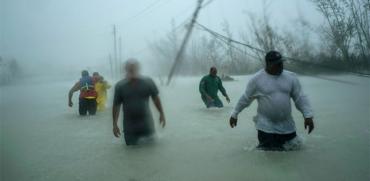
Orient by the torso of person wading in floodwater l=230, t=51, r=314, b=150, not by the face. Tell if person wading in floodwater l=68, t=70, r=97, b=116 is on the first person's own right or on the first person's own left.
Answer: on the first person's own right

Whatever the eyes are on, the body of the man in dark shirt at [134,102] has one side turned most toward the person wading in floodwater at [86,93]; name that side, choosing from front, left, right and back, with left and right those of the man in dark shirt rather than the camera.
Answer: back

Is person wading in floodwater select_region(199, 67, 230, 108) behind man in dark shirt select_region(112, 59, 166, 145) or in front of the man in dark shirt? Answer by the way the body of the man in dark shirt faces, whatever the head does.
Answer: behind

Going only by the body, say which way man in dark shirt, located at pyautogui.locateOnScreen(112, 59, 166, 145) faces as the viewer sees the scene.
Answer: toward the camera

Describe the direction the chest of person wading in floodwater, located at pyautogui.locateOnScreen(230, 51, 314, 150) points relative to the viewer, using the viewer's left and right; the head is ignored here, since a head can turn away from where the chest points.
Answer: facing the viewer

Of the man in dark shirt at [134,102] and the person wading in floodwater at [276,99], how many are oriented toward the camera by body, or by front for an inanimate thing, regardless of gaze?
2

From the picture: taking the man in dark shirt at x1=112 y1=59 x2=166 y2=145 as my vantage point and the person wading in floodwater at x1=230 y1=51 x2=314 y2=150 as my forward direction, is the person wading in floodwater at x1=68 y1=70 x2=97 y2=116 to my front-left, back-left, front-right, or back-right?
back-left

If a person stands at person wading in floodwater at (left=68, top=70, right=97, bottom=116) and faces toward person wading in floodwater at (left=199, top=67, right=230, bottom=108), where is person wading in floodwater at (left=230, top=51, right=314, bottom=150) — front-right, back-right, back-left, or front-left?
front-right

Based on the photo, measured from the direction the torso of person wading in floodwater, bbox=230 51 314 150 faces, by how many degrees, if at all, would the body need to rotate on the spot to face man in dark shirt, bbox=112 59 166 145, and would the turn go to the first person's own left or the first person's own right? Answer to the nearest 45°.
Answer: approximately 90° to the first person's own right

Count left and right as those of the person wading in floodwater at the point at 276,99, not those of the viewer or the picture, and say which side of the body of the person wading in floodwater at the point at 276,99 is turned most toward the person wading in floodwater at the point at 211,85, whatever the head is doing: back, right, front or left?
back
